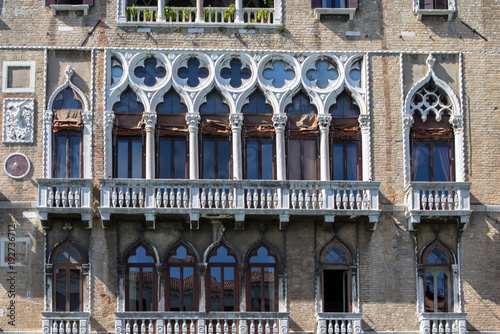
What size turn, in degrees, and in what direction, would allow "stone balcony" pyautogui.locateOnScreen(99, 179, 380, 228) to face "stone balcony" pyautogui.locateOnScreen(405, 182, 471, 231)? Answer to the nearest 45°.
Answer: approximately 90° to its left

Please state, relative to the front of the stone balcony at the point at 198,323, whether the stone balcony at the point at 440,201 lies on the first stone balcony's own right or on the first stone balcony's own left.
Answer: on the first stone balcony's own left

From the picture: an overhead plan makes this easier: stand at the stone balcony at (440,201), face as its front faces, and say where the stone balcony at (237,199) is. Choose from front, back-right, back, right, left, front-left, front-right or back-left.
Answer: right

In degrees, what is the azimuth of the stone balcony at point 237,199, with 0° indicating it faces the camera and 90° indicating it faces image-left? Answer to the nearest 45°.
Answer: approximately 0°

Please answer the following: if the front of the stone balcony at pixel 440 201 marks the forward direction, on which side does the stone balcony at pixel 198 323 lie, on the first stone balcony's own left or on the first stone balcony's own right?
on the first stone balcony's own right

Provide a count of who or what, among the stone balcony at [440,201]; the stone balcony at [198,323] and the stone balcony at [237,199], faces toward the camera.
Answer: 3
